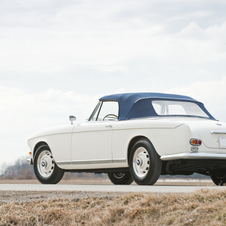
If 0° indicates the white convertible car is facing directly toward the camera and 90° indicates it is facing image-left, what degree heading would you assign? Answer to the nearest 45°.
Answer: approximately 135°
